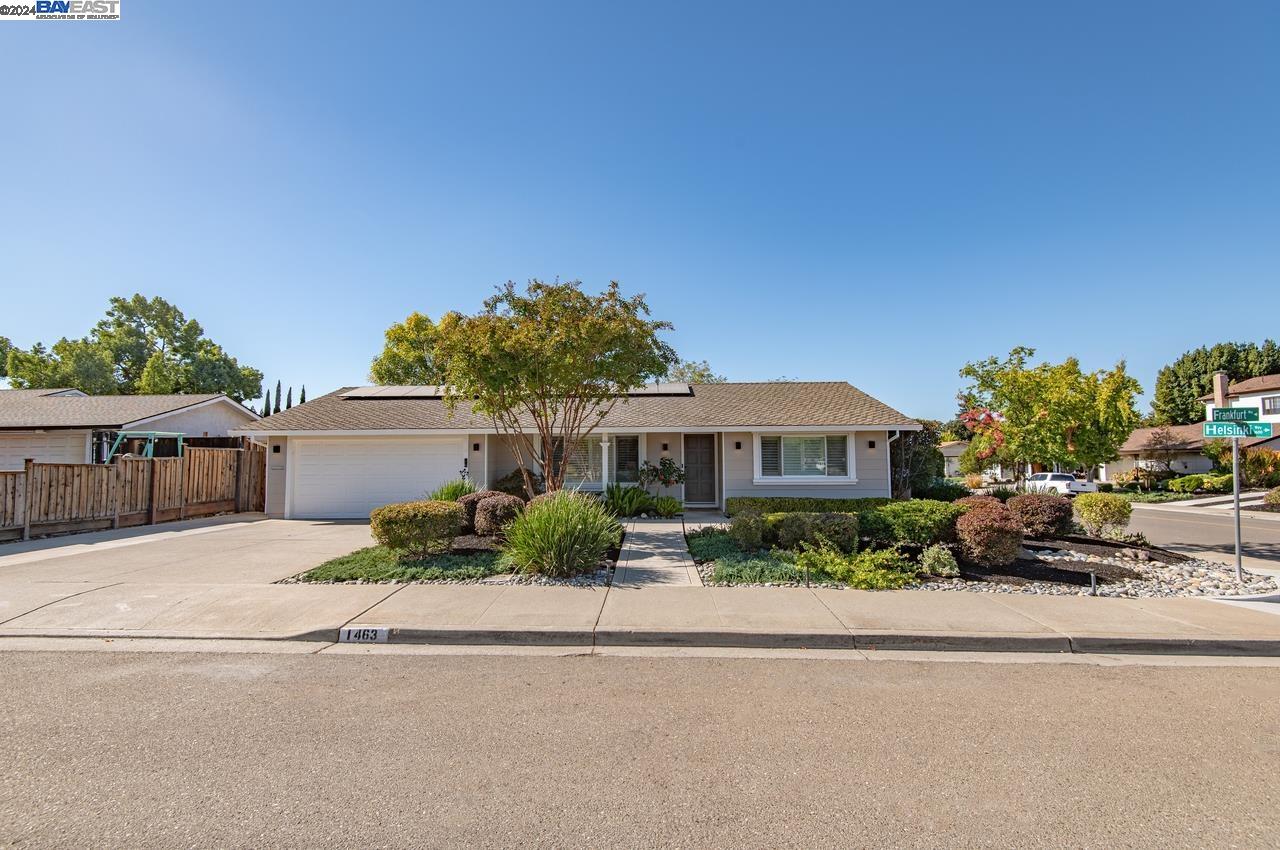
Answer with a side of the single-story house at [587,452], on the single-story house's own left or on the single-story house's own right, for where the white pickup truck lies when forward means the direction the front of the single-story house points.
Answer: on the single-story house's own left

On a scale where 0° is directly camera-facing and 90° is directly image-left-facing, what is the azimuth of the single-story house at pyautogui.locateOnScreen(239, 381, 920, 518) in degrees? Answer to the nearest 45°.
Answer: approximately 0°

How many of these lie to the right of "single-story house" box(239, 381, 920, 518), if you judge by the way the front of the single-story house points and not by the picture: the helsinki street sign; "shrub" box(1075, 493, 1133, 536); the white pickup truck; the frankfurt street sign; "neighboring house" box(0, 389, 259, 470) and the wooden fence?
2

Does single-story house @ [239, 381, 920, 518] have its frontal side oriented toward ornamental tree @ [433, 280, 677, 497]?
yes

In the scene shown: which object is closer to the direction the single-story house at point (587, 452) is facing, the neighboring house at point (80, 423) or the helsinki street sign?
the helsinki street sign

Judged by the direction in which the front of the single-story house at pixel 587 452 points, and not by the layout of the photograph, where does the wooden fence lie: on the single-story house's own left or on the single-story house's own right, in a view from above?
on the single-story house's own right

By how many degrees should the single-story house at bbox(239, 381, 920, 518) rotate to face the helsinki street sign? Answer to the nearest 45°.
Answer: approximately 45° to its left

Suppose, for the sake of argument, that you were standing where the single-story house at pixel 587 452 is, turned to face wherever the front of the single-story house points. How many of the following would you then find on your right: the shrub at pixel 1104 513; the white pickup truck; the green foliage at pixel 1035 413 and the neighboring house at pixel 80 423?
1

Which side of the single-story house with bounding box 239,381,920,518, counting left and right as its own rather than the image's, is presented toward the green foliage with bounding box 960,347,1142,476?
left

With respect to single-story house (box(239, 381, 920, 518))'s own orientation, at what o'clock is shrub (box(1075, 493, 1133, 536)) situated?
The shrub is roughly at 10 o'clock from the single-story house.

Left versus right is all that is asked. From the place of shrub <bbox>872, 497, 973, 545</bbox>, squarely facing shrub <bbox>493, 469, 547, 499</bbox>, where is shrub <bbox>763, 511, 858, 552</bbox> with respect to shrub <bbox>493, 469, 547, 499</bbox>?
left

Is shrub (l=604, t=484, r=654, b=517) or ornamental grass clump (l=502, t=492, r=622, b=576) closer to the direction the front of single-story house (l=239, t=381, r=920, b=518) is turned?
the ornamental grass clump

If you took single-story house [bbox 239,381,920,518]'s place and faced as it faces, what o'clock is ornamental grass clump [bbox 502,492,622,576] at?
The ornamental grass clump is roughly at 12 o'clock from the single-story house.

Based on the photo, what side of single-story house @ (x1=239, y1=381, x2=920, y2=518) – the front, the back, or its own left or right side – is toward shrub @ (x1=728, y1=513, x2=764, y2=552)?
front

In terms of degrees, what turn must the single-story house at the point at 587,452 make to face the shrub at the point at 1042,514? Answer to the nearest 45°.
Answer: approximately 45° to its left

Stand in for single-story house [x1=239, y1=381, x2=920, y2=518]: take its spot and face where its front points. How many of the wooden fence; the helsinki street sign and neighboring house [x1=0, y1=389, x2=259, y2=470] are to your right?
2
